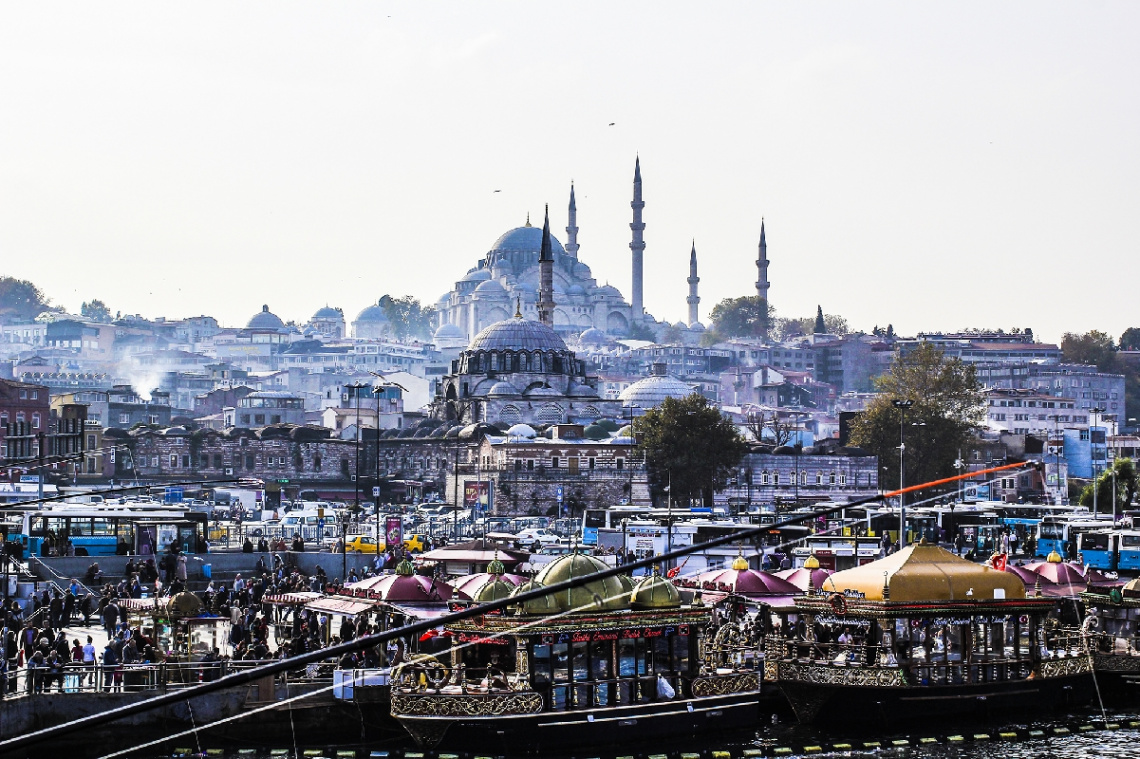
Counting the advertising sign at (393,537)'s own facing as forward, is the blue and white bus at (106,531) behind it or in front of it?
in front

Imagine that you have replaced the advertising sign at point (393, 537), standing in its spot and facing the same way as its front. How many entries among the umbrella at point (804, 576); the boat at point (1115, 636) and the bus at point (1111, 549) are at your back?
0

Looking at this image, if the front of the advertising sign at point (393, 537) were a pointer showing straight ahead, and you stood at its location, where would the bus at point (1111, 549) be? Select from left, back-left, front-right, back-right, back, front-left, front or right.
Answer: front-left

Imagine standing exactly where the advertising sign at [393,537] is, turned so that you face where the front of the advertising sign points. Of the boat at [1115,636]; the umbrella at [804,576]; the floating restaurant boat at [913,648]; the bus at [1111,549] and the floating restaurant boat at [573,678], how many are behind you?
0

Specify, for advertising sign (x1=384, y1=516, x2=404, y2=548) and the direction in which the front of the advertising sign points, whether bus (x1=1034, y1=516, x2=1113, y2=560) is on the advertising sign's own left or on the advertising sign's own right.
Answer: on the advertising sign's own left

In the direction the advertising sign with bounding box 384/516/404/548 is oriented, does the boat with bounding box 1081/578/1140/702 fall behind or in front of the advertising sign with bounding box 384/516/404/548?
in front

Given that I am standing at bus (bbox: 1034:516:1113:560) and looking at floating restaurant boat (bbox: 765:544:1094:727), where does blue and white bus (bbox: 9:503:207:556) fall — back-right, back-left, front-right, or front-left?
front-right

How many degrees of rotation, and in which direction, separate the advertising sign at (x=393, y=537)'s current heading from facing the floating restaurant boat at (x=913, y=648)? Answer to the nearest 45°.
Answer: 0° — it already faces it

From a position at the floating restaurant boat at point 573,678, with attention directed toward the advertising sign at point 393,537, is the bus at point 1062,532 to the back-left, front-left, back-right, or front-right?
front-right

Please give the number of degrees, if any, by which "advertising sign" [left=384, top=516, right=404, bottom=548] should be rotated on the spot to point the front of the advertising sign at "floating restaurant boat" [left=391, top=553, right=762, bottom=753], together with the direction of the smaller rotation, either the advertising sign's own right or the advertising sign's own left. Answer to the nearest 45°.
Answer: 0° — it already faces it

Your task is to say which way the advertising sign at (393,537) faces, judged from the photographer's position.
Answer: facing the viewer
